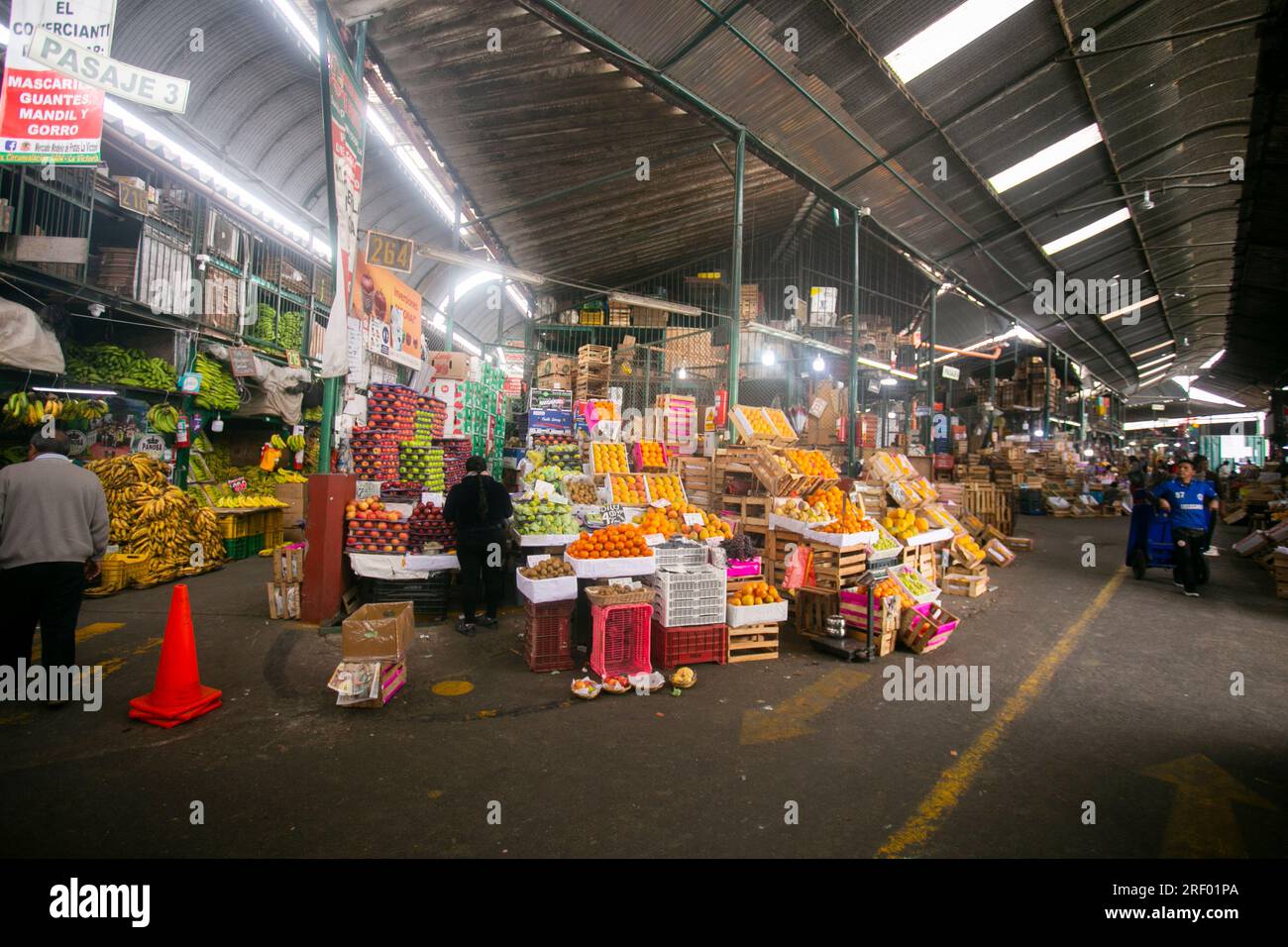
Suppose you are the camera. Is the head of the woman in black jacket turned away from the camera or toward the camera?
away from the camera

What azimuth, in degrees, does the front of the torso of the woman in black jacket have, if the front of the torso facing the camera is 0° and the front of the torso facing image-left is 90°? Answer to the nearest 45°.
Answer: approximately 180°

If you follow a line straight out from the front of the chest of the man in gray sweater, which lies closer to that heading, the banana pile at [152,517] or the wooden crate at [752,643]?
the banana pile

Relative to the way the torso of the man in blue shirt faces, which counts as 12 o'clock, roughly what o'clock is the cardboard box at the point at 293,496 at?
The cardboard box is roughly at 2 o'clock from the man in blue shirt.

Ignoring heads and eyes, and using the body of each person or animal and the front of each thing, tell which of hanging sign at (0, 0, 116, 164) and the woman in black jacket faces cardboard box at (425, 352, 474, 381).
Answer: the woman in black jacket

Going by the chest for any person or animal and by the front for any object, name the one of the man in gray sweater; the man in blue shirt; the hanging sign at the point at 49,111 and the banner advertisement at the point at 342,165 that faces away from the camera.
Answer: the man in gray sweater

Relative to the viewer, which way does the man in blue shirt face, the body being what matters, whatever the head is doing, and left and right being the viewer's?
facing the viewer

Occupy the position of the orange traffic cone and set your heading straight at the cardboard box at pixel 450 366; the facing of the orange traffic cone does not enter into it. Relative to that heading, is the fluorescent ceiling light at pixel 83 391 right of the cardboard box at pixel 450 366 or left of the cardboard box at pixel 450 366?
left

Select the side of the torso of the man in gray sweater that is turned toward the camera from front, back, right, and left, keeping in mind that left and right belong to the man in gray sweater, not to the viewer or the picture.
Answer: back

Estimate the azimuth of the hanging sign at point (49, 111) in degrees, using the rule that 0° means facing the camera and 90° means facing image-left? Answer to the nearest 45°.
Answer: approximately 0°
